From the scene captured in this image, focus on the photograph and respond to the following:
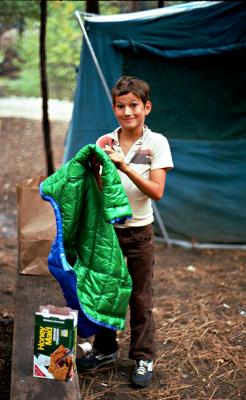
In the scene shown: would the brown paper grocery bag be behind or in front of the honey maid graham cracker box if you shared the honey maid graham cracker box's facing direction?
behind

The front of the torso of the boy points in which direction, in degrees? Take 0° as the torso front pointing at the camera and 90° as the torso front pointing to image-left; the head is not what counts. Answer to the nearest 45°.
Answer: approximately 45°

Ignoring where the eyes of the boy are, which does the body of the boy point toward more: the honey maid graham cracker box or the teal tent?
the honey maid graham cracker box

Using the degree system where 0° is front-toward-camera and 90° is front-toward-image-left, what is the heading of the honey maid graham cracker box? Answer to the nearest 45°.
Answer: approximately 0°

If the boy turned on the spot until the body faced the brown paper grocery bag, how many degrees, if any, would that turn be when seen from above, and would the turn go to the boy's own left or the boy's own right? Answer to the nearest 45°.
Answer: approximately 90° to the boy's own right

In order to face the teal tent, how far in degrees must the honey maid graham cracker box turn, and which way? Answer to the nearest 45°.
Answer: approximately 180°

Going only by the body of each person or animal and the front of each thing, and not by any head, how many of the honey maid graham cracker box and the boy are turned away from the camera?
0

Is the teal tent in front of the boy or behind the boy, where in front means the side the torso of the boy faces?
behind
